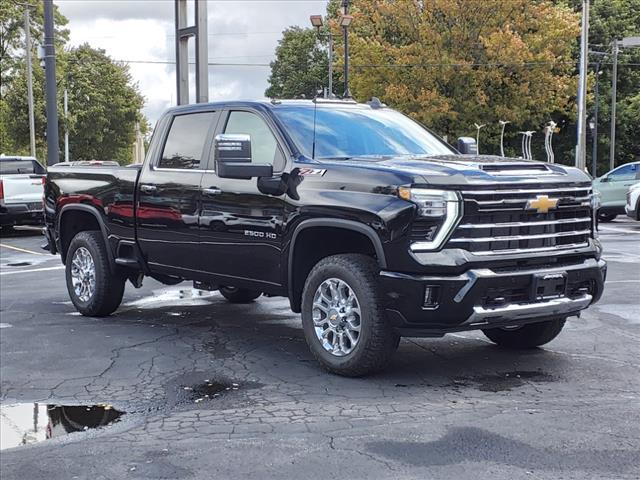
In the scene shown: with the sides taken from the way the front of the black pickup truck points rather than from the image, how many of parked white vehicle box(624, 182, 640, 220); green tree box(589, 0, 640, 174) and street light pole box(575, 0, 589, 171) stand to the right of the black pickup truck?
0

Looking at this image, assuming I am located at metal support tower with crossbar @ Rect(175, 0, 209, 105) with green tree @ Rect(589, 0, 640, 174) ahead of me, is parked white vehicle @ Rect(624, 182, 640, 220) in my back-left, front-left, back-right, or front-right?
front-right

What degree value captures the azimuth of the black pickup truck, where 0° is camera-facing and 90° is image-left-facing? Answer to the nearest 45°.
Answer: approximately 315°

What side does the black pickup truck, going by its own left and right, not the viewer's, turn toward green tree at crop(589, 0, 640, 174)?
left

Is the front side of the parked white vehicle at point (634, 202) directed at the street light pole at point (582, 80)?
no

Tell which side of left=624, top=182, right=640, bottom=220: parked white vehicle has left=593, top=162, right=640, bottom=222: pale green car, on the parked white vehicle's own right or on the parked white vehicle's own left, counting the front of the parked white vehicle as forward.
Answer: on the parked white vehicle's own right

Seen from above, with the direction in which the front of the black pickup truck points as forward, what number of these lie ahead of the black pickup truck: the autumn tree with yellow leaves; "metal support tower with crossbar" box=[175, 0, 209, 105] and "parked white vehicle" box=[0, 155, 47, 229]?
0

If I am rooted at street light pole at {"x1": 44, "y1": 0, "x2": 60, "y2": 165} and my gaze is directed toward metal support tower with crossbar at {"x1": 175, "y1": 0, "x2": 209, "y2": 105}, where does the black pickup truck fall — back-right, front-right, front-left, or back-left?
back-right

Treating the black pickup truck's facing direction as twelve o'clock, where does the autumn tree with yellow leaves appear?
The autumn tree with yellow leaves is roughly at 8 o'clock from the black pickup truck.

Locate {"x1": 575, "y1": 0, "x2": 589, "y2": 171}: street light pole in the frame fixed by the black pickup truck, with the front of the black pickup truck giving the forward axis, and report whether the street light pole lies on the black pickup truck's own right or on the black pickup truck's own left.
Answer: on the black pickup truck's own left

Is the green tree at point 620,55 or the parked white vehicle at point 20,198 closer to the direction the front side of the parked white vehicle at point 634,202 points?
the parked white vehicle

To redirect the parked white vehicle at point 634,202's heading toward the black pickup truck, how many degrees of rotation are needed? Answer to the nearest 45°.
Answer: approximately 45° to its left

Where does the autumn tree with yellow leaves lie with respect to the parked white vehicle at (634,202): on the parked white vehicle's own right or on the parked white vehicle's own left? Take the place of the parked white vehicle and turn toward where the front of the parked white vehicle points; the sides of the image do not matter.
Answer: on the parked white vehicle's own right

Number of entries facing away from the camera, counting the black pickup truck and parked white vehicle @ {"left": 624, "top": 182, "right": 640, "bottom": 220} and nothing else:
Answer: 0

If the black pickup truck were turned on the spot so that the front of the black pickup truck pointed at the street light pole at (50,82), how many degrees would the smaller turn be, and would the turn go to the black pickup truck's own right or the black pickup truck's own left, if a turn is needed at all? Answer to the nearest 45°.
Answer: approximately 180°
